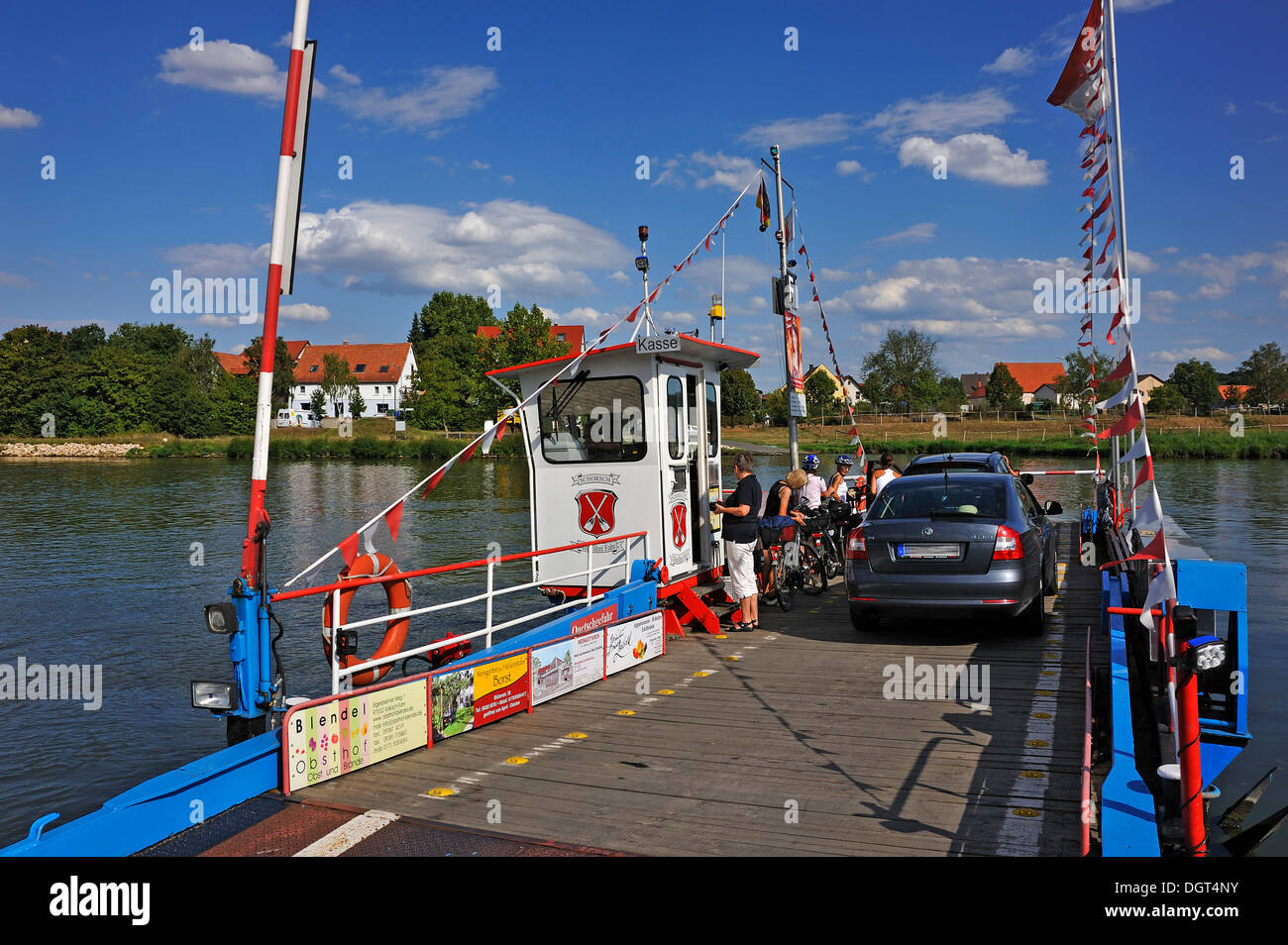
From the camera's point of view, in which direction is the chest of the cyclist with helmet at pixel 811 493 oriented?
away from the camera

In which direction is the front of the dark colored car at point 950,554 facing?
away from the camera

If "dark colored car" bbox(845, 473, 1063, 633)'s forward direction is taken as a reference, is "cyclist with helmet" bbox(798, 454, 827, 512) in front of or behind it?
in front

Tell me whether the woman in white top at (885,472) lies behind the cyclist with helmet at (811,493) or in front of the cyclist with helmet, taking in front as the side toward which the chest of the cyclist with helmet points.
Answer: in front
